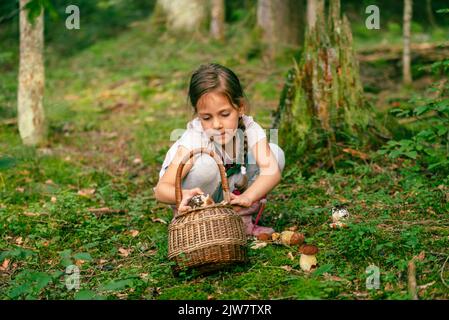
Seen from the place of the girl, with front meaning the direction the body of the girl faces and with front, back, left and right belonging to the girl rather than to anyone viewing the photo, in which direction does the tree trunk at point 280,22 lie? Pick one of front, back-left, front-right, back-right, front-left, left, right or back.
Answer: back

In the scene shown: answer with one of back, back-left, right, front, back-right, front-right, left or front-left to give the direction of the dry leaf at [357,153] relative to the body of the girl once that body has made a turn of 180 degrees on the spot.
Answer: front-right

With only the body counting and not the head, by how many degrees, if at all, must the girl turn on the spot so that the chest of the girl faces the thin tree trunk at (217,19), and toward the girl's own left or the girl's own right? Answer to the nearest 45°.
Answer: approximately 180°

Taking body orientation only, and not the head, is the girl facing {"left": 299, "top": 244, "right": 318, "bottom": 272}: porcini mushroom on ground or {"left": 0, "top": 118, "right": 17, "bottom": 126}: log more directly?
the porcini mushroom on ground

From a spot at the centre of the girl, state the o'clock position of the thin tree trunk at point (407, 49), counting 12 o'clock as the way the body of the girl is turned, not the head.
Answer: The thin tree trunk is roughly at 7 o'clock from the girl.

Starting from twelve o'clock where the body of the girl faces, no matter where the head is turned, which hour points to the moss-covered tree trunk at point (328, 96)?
The moss-covered tree trunk is roughly at 7 o'clock from the girl.

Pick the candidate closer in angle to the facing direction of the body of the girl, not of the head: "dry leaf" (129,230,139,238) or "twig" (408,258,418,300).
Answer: the twig

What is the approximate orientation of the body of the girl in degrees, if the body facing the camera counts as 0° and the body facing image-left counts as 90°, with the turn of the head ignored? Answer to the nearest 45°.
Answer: approximately 0°
